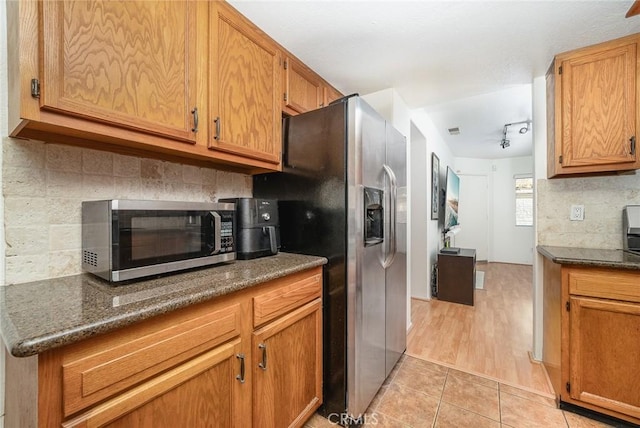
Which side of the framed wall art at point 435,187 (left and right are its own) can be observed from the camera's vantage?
right

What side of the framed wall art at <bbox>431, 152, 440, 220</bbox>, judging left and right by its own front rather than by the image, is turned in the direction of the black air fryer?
right

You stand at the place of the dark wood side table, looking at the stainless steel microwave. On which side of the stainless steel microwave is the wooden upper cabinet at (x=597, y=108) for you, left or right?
left

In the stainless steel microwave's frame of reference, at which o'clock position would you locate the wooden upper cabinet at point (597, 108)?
The wooden upper cabinet is roughly at 11 o'clock from the stainless steel microwave.

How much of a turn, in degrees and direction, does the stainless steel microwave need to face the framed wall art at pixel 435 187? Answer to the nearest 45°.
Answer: approximately 45° to its left

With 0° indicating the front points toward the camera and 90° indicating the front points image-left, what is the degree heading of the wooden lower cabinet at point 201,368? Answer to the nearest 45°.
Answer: approximately 315°

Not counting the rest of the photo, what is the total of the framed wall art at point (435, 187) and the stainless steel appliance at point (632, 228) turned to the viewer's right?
1

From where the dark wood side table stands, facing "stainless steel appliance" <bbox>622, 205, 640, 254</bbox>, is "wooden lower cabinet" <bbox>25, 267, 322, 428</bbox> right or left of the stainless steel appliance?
right
